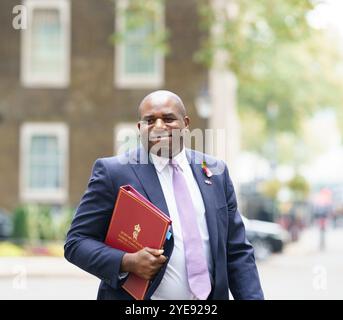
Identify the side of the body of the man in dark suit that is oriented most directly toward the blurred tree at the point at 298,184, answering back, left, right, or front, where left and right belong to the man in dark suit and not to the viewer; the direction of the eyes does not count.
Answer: back

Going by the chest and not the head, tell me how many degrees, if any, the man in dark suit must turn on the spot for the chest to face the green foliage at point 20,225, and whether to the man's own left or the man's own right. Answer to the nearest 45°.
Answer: approximately 180°

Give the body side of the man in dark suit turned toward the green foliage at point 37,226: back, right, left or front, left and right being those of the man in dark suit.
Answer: back

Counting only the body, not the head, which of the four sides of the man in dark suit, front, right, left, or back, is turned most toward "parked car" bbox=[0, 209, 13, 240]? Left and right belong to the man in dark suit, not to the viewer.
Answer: back

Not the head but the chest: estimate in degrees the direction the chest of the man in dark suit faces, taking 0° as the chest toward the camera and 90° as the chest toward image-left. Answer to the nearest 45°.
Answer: approximately 0°

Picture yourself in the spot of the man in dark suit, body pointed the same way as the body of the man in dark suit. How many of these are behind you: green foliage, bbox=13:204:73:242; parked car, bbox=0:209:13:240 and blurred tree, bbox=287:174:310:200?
3

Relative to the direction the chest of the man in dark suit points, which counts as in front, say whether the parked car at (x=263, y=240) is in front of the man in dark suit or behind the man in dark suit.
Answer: behind

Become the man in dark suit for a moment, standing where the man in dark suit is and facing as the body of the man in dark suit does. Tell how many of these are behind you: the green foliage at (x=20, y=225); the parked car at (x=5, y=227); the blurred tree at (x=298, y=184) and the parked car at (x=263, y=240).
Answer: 4
